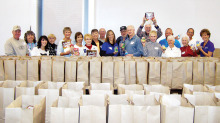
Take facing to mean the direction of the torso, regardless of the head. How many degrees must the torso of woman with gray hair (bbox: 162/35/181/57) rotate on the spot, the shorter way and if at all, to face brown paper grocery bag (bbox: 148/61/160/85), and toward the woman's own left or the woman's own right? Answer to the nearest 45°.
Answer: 0° — they already face it

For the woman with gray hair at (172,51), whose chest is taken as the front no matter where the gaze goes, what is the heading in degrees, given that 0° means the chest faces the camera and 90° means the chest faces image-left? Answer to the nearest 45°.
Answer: approximately 0°

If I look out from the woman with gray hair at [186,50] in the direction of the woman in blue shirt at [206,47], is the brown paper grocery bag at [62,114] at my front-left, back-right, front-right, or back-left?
back-right

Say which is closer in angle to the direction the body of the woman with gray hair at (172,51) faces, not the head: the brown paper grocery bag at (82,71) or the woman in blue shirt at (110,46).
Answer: the brown paper grocery bag

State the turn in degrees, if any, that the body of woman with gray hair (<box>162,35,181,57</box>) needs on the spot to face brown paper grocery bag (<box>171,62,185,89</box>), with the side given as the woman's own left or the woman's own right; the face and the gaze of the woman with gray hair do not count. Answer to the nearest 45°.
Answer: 0° — they already face it

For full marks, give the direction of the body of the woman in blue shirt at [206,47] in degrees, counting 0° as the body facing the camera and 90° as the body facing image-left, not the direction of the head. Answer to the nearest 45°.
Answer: approximately 45°
